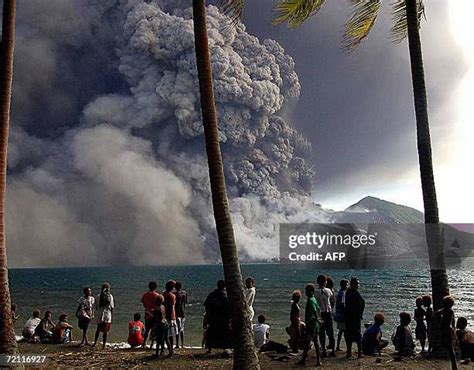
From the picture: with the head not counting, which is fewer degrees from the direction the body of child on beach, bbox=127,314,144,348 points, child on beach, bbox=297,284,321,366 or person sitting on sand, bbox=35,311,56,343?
the person sitting on sand

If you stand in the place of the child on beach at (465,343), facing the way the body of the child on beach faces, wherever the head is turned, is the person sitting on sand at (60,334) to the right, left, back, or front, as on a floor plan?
left

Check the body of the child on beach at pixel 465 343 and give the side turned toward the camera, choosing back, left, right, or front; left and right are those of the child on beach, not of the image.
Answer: back

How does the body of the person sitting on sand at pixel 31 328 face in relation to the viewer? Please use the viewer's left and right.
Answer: facing away from the viewer and to the right of the viewer

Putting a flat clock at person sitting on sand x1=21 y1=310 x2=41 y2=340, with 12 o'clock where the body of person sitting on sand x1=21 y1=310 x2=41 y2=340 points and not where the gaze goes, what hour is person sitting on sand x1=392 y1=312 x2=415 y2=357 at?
person sitting on sand x1=392 y1=312 x2=415 y2=357 is roughly at 3 o'clock from person sitting on sand x1=21 y1=310 x2=41 y2=340.

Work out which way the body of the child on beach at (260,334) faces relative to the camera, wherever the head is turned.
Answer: away from the camera

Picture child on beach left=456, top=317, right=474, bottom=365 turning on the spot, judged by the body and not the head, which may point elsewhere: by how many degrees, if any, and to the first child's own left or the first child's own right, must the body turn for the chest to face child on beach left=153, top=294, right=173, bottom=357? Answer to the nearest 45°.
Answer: approximately 135° to the first child's own left

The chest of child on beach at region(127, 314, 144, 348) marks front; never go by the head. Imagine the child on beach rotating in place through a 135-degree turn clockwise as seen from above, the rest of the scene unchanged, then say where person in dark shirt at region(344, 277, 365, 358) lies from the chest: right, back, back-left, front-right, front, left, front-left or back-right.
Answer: front

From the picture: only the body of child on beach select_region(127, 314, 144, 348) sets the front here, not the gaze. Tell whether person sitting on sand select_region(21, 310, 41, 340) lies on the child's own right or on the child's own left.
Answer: on the child's own left

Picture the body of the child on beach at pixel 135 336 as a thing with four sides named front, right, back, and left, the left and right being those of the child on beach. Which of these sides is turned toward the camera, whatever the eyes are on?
back
